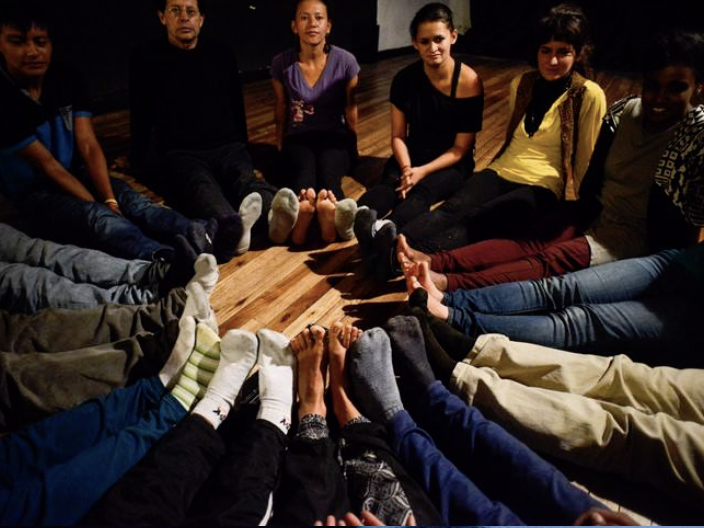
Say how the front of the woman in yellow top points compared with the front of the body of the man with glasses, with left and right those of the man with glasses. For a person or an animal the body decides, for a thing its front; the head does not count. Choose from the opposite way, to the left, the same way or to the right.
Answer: to the right

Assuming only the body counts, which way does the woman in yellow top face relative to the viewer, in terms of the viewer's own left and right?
facing the viewer and to the left of the viewer

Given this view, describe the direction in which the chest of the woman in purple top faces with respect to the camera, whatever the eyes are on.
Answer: toward the camera

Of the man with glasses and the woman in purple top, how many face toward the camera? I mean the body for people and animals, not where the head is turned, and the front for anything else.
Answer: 2

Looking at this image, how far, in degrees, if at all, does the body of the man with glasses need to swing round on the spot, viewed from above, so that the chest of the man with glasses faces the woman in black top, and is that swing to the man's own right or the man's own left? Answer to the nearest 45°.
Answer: approximately 90° to the man's own left

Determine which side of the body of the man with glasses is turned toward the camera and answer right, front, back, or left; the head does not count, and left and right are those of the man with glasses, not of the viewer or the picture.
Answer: front

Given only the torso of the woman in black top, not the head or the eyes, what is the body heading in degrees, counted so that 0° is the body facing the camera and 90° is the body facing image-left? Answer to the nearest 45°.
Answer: approximately 45°
